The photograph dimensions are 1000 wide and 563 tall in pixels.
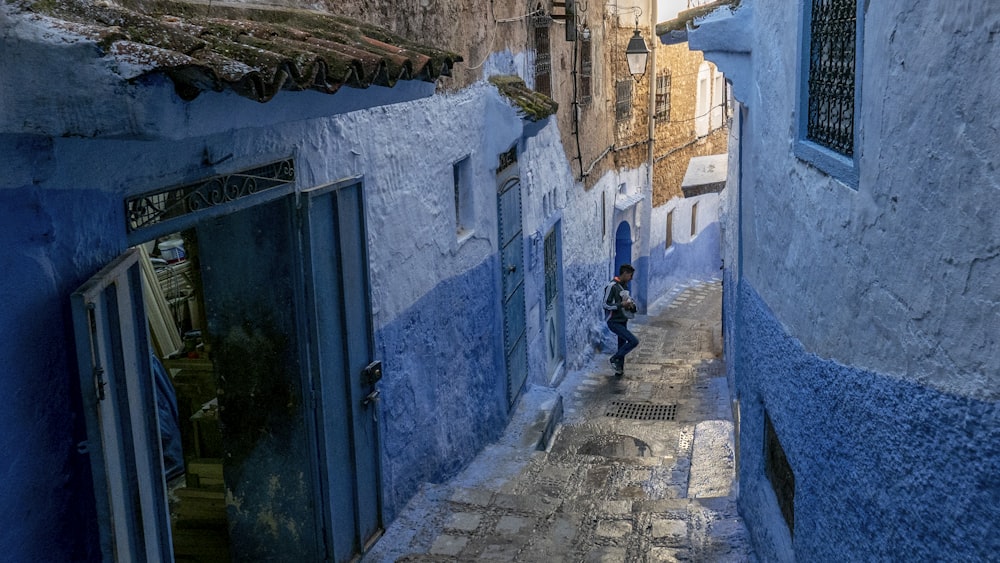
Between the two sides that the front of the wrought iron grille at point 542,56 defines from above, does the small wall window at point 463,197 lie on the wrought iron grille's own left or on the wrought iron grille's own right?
on the wrought iron grille's own right

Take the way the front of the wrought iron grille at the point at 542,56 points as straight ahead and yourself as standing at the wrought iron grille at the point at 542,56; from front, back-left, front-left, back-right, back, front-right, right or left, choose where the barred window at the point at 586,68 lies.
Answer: back-left

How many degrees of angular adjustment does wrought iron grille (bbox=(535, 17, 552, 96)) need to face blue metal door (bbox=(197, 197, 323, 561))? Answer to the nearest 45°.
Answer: approximately 45° to its right

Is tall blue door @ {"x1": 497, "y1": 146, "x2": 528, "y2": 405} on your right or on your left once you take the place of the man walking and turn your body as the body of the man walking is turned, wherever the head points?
on your right

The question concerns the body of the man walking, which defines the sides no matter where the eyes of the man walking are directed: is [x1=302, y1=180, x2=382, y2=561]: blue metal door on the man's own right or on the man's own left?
on the man's own right

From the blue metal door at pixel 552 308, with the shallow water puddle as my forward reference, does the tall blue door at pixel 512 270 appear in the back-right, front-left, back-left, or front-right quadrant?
front-right

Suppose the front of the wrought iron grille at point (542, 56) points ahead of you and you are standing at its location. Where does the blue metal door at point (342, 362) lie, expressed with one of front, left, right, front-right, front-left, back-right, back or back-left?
front-right

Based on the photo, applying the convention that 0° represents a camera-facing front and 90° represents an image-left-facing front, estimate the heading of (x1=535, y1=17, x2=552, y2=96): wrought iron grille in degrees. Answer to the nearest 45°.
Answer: approximately 315°
